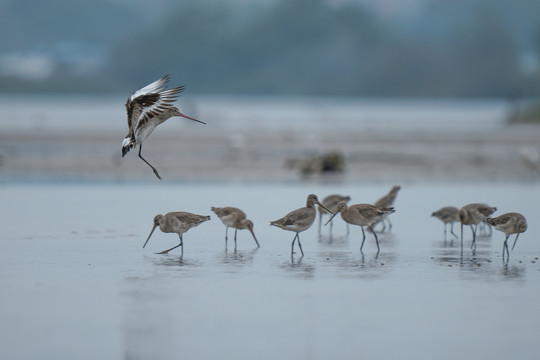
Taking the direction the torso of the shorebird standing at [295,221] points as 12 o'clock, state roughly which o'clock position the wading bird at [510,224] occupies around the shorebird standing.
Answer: The wading bird is roughly at 12 o'clock from the shorebird standing.

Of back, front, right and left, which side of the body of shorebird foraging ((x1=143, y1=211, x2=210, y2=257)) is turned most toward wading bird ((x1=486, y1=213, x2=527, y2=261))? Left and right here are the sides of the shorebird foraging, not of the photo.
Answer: back

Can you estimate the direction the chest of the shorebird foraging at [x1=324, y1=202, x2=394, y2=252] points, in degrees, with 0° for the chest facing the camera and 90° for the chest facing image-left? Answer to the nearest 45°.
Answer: approximately 90°

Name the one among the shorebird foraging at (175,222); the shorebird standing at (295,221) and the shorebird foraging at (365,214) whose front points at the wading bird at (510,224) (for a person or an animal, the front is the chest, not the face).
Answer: the shorebird standing at (295,221)

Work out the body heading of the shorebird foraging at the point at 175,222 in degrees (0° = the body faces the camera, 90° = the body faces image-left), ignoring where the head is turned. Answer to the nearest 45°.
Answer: approximately 90°

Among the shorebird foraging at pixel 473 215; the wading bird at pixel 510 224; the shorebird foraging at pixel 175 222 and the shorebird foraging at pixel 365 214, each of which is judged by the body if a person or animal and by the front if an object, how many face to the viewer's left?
3
